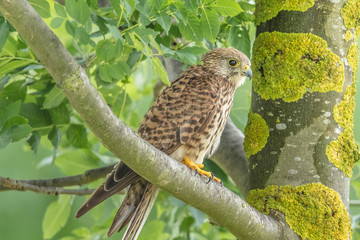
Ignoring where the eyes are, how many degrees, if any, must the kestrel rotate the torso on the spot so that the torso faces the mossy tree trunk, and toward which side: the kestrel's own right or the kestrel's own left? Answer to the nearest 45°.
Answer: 0° — it already faces it

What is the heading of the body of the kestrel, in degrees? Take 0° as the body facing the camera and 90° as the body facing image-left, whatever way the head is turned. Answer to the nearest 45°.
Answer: approximately 270°
